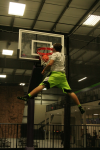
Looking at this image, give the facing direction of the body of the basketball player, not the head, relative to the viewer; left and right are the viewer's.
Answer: facing away from the viewer and to the left of the viewer

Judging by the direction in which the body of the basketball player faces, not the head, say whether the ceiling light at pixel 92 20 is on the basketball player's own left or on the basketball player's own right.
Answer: on the basketball player's own right

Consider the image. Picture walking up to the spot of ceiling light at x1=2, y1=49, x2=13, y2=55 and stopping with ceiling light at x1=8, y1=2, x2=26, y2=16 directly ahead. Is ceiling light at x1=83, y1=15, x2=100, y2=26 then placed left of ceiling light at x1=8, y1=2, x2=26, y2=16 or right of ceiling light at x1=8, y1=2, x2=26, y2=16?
left
